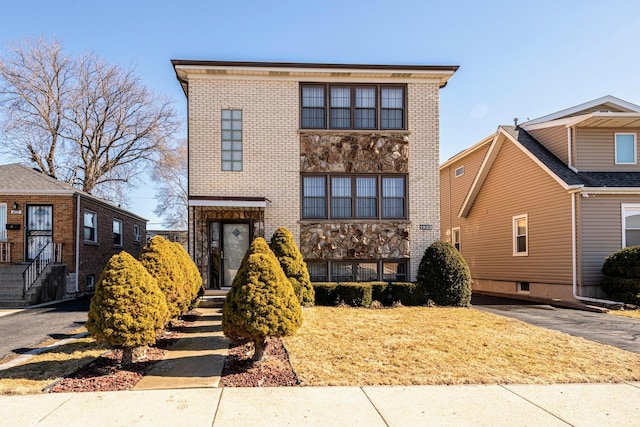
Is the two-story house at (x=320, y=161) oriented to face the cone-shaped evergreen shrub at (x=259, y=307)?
yes

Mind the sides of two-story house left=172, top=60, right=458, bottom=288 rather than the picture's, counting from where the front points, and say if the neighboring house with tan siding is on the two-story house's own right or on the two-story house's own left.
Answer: on the two-story house's own left

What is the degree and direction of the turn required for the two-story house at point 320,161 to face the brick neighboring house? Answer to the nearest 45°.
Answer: approximately 90° to its right

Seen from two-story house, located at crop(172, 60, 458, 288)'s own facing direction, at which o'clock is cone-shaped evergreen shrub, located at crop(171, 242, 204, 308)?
The cone-shaped evergreen shrub is roughly at 1 o'clock from the two-story house.

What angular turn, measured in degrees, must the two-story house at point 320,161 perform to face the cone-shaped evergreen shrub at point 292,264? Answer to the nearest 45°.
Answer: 0° — it already faces it

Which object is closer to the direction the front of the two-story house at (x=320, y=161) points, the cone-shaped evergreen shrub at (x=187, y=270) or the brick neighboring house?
the cone-shaped evergreen shrub

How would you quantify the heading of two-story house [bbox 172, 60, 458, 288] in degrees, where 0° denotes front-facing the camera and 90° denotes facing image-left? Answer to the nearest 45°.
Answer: approximately 0°

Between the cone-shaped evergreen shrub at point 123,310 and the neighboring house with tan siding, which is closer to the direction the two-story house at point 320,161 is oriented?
the cone-shaped evergreen shrub

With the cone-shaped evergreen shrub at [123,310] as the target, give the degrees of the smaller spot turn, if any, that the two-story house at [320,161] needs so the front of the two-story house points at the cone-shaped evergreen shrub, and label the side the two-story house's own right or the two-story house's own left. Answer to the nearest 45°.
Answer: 0° — it already faces it

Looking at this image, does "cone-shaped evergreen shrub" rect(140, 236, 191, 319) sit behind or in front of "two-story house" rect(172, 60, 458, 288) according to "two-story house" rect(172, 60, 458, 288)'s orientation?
in front

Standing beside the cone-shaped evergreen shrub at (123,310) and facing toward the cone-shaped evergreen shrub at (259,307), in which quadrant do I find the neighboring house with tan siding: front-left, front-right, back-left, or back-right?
front-left

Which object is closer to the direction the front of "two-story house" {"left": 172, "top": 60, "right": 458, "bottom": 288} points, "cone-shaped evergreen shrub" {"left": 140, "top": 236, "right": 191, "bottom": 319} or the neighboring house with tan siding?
the cone-shaped evergreen shrub

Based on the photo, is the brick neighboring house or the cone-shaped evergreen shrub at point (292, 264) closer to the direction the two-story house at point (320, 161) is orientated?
the cone-shaped evergreen shrub

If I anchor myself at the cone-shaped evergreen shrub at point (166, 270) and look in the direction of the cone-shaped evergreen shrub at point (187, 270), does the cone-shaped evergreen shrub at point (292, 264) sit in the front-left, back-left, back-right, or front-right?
front-right

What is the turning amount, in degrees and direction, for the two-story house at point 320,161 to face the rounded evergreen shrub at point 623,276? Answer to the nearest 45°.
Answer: approximately 90° to its left
